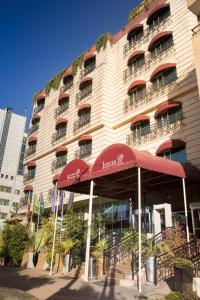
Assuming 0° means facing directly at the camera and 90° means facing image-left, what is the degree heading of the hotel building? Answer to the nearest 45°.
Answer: approximately 45°

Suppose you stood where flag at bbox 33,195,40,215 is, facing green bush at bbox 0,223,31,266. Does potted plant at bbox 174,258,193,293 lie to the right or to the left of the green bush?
left
